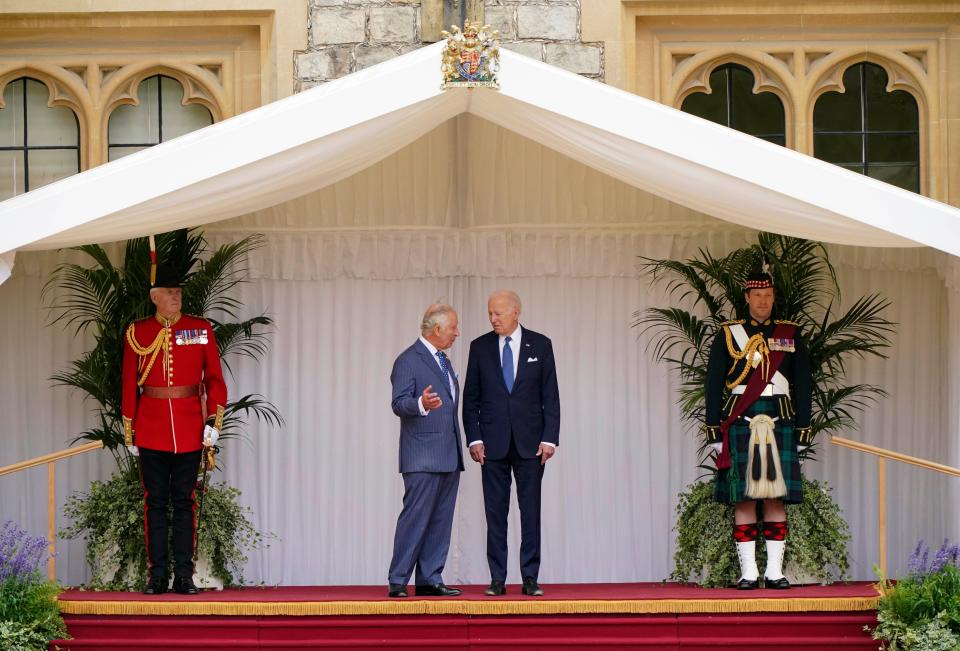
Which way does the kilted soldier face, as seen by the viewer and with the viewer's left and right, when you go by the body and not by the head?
facing the viewer

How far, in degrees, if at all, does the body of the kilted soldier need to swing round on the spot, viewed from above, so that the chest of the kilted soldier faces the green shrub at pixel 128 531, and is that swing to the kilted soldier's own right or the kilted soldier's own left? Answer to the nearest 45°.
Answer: approximately 90° to the kilted soldier's own right

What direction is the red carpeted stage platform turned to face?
toward the camera

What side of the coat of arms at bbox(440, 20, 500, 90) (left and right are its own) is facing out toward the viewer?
front

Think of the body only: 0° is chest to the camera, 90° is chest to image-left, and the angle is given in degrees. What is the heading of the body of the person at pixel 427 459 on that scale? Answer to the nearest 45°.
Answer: approximately 315°

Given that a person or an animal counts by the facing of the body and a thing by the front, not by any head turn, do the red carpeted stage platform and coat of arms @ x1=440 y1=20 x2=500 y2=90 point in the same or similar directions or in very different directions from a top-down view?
same or similar directions

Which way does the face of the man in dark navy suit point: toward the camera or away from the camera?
toward the camera
